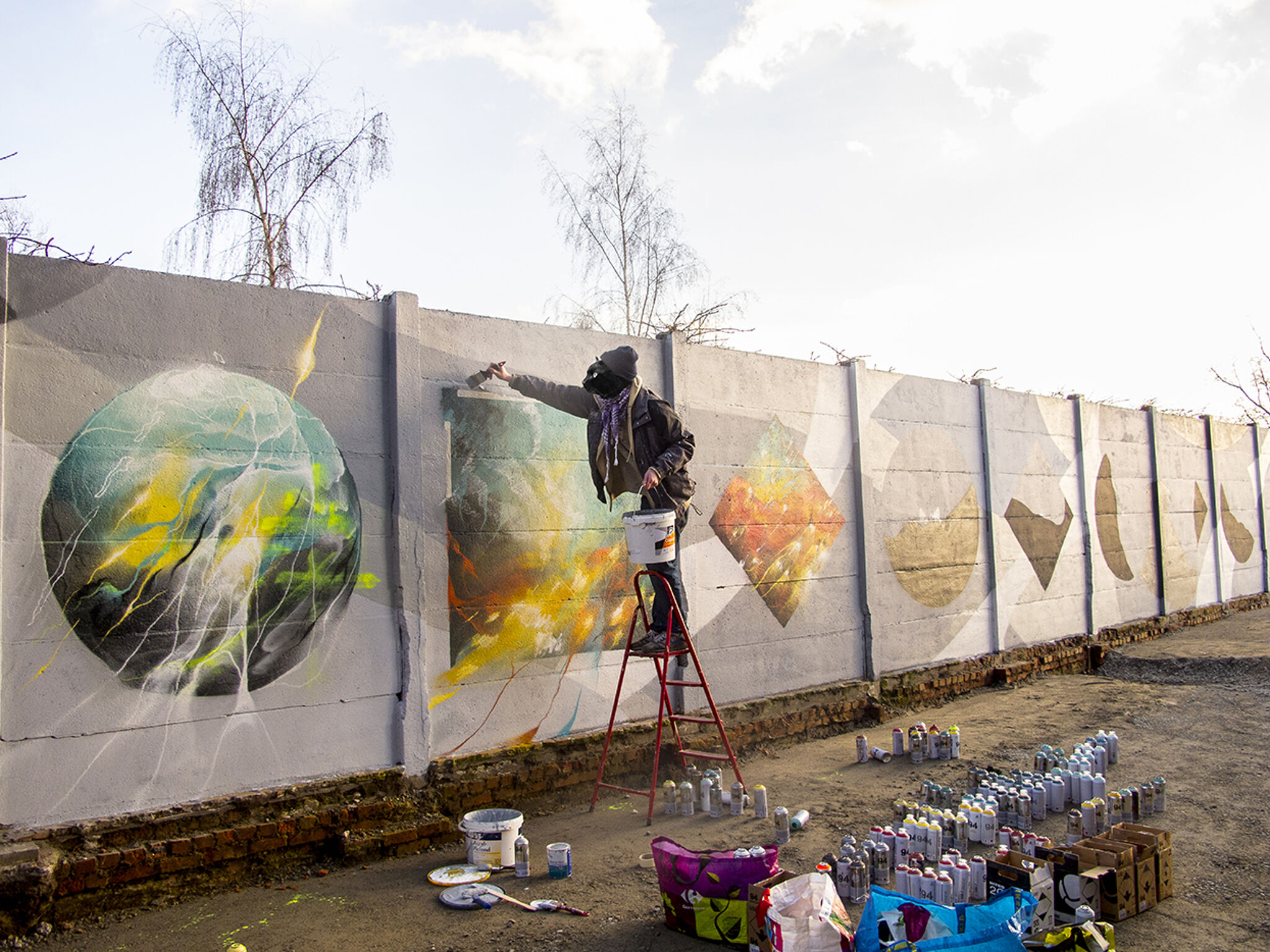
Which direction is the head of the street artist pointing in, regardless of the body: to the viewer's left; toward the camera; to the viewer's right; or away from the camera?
to the viewer's left

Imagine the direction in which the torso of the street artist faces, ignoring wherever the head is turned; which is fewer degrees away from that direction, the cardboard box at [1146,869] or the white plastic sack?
the white plastic sack
